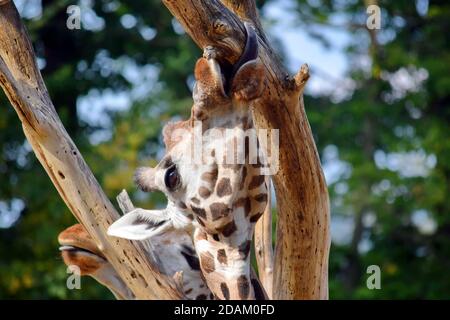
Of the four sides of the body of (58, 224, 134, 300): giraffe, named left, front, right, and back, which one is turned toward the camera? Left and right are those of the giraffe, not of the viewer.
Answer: left

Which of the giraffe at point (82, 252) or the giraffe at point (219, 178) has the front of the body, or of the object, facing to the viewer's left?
the giraffe at point (82, 252)

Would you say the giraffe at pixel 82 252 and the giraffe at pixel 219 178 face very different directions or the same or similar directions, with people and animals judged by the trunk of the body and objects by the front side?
very different directions
